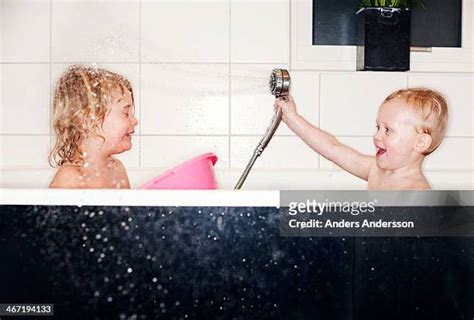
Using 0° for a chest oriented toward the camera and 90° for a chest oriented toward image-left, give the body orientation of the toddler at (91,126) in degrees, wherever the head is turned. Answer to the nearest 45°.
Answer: approximately 270°

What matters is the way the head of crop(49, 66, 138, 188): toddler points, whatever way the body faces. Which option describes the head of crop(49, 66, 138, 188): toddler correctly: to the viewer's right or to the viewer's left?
to the viewer's right
